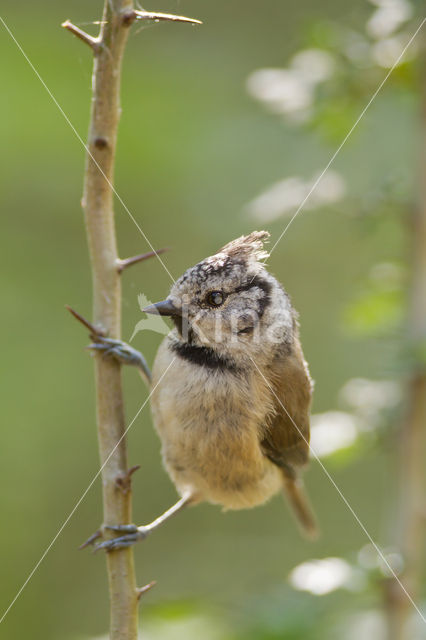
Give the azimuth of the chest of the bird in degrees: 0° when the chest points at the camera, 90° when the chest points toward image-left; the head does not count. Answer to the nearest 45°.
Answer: approximately 45°
